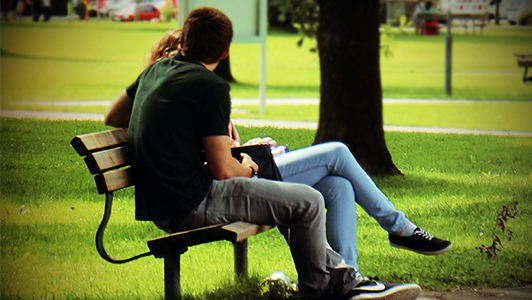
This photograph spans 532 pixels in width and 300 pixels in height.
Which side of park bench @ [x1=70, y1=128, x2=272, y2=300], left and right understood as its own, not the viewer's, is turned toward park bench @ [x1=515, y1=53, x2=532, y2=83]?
left

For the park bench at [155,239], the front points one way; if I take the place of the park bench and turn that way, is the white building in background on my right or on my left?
on my left

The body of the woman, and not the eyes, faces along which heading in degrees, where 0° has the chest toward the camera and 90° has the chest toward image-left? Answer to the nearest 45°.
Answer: approximately 270°

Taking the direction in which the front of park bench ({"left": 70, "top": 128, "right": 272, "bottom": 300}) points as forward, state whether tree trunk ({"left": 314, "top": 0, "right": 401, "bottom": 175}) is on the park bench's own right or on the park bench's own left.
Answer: on the park bench's own left

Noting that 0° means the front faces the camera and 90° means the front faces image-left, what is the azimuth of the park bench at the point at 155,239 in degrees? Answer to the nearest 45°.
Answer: approximately 315°

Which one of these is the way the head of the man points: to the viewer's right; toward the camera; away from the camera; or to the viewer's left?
away from the camera
